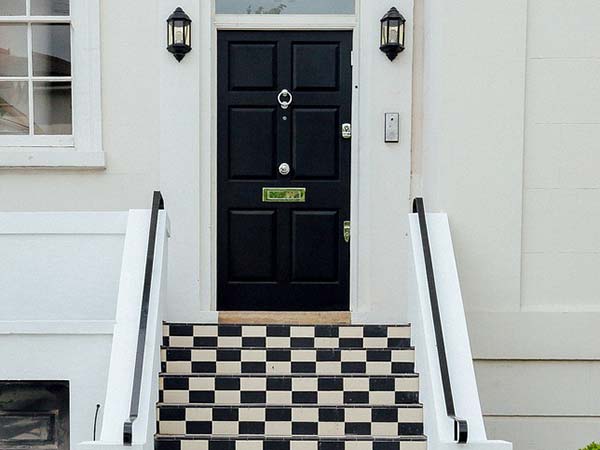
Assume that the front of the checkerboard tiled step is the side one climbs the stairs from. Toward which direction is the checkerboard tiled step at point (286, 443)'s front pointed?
toward the camera

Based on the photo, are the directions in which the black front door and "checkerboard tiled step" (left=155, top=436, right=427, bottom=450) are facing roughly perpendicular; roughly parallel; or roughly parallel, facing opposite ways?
roughly parallel

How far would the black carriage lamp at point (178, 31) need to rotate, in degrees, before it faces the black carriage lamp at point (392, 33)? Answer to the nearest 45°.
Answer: approximately 90° to its left

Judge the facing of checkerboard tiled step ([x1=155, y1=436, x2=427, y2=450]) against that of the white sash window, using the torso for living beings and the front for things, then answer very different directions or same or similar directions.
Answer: same or similar directions

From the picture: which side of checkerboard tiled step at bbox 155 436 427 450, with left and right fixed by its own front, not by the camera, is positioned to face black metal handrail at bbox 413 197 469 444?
left

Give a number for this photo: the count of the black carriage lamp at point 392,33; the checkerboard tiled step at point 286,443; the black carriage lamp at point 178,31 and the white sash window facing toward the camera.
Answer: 4

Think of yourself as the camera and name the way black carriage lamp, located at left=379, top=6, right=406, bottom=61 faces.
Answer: facing the viewer

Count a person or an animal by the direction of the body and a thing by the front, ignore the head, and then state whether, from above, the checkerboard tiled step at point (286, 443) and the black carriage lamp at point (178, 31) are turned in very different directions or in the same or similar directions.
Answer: same or similar directions

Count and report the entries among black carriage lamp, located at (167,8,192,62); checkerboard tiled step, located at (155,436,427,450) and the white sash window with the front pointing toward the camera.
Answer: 3

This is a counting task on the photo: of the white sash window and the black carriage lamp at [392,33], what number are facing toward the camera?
2

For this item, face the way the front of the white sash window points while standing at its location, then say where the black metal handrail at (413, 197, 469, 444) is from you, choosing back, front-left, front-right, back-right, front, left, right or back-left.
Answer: front-left

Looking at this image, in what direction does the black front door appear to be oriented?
toward the camera
